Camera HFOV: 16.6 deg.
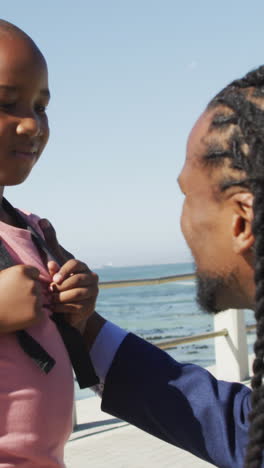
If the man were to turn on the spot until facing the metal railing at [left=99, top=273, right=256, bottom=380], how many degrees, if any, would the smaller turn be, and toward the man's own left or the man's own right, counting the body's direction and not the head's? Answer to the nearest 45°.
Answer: approximately 45° to the man's own right

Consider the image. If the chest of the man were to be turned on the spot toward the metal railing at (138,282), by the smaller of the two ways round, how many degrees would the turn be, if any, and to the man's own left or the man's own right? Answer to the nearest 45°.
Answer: approximately 45° to the man's own right

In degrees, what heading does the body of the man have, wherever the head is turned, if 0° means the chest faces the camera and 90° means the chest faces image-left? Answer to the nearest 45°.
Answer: approximately 135°
